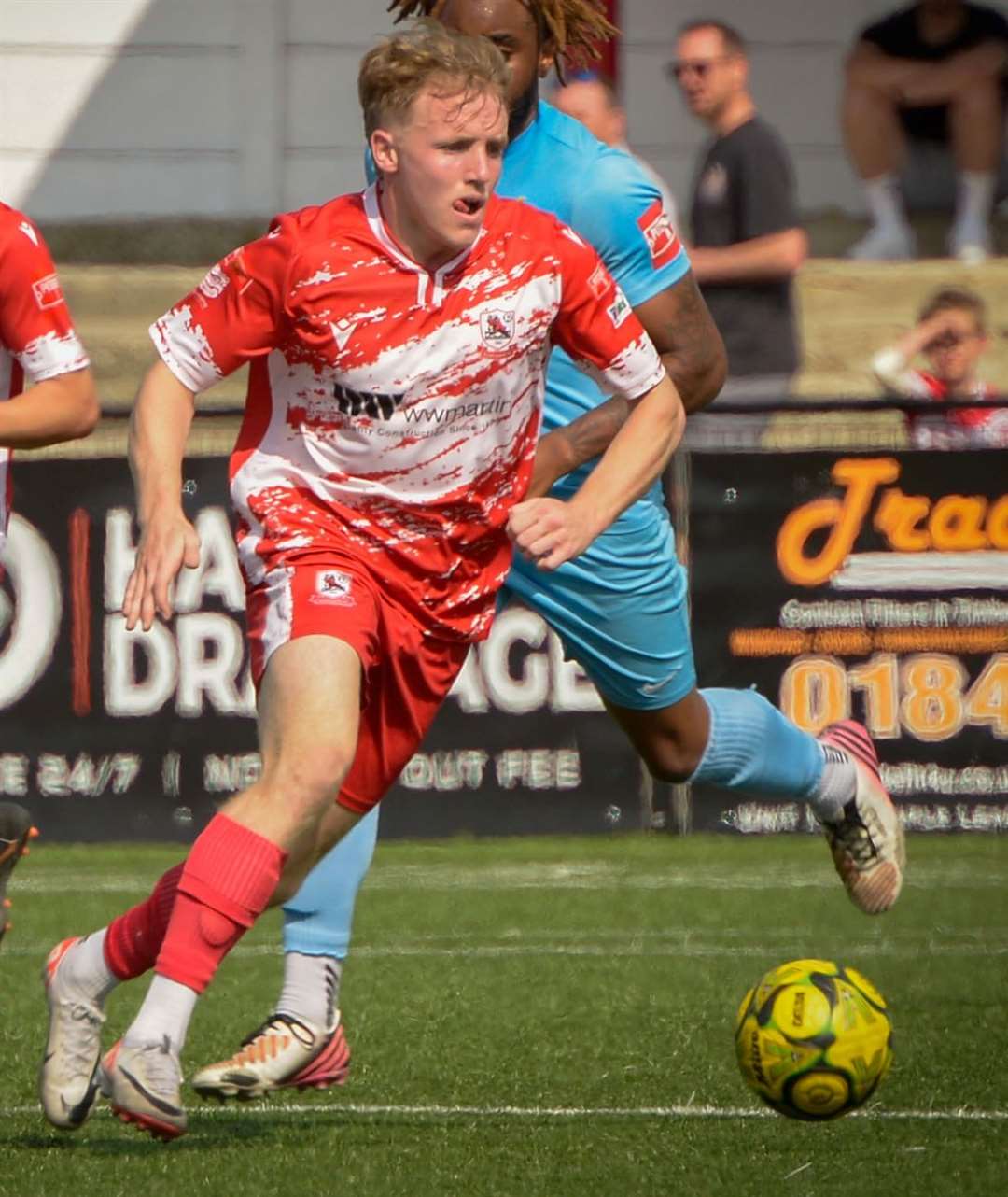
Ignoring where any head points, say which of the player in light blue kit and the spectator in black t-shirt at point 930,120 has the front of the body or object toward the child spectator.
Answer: the spectator in black t-shirt

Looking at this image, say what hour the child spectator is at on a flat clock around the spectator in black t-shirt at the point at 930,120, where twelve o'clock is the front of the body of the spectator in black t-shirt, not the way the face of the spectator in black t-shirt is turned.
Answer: The child spectator is roughly at 12 o'clock from the spectator in black t-shirt.

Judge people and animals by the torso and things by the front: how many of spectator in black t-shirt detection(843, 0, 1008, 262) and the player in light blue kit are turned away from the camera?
0

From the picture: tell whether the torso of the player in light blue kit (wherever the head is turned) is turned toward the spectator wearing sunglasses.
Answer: no

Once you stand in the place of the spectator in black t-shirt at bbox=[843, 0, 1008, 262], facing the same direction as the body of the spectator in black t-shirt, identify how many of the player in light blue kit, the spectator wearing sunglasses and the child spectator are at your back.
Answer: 0

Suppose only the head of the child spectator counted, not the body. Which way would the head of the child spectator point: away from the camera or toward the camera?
toward the camera

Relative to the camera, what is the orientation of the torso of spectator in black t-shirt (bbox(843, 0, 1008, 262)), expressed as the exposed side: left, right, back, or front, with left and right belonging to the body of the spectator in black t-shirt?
front
